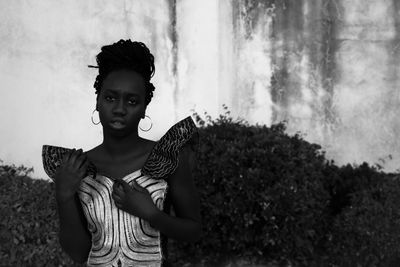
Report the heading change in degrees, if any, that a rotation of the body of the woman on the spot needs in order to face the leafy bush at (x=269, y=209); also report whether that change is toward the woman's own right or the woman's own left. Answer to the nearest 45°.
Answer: approximately 135° to the woman's own left

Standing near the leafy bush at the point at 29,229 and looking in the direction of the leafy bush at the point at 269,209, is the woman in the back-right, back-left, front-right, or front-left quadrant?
front-right

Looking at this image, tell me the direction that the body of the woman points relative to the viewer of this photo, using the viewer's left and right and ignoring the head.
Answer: facing the viewer

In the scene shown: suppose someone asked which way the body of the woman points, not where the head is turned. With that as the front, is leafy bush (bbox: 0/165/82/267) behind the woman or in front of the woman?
behind

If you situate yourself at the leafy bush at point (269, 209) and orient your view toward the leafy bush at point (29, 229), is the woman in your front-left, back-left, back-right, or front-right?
front-left

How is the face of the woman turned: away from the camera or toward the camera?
toward the camera
